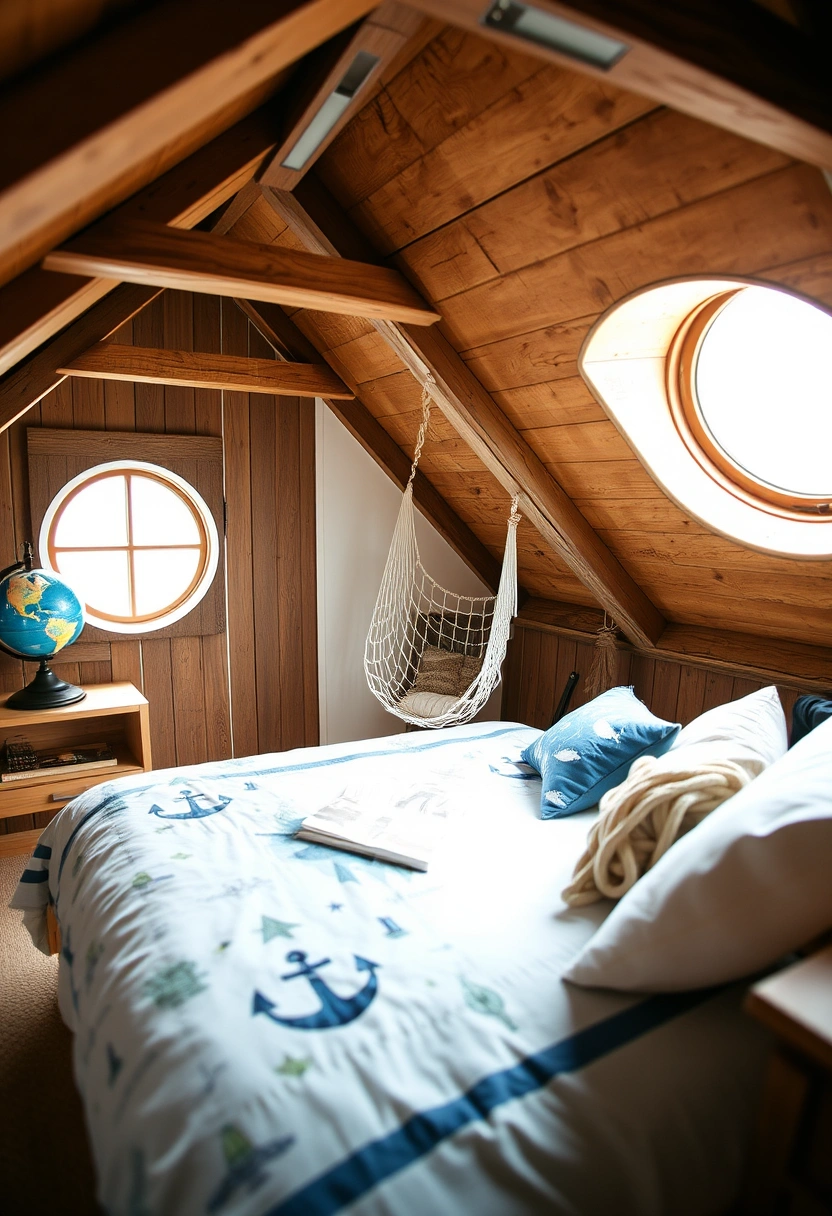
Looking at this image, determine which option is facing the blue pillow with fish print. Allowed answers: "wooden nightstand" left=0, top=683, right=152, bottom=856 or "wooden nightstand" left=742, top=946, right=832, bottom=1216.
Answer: "wooden nightstand" left=0, top=683, right=152, bottom=856

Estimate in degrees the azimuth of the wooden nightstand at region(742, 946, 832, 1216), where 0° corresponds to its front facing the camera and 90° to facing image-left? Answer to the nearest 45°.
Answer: approximately 45°

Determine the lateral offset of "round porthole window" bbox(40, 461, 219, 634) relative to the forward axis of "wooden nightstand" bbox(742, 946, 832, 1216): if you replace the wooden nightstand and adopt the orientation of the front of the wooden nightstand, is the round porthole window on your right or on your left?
on your right

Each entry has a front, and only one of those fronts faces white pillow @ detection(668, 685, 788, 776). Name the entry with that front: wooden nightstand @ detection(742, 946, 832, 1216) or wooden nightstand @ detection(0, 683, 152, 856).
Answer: wooden nightstand @ detection(0, 683, 152, 856)

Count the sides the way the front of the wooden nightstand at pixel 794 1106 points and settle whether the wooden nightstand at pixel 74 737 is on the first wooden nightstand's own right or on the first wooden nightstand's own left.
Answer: on the first wooden nightstand's own right

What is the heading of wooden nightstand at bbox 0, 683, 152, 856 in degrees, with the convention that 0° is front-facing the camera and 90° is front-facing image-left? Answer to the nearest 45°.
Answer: approximately 315°

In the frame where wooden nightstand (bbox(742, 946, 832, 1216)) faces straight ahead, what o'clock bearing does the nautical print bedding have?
The nautical print bedding is roughly at 1 o'clock from the wooden nightstand.

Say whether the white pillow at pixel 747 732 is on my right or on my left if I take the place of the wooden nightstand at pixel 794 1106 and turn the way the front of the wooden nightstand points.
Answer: on my right

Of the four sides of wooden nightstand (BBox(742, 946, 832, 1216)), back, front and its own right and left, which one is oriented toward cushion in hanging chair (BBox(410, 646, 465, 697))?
right

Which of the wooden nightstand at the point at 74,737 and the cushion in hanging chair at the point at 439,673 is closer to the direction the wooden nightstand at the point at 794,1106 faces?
the wooden nightstand
